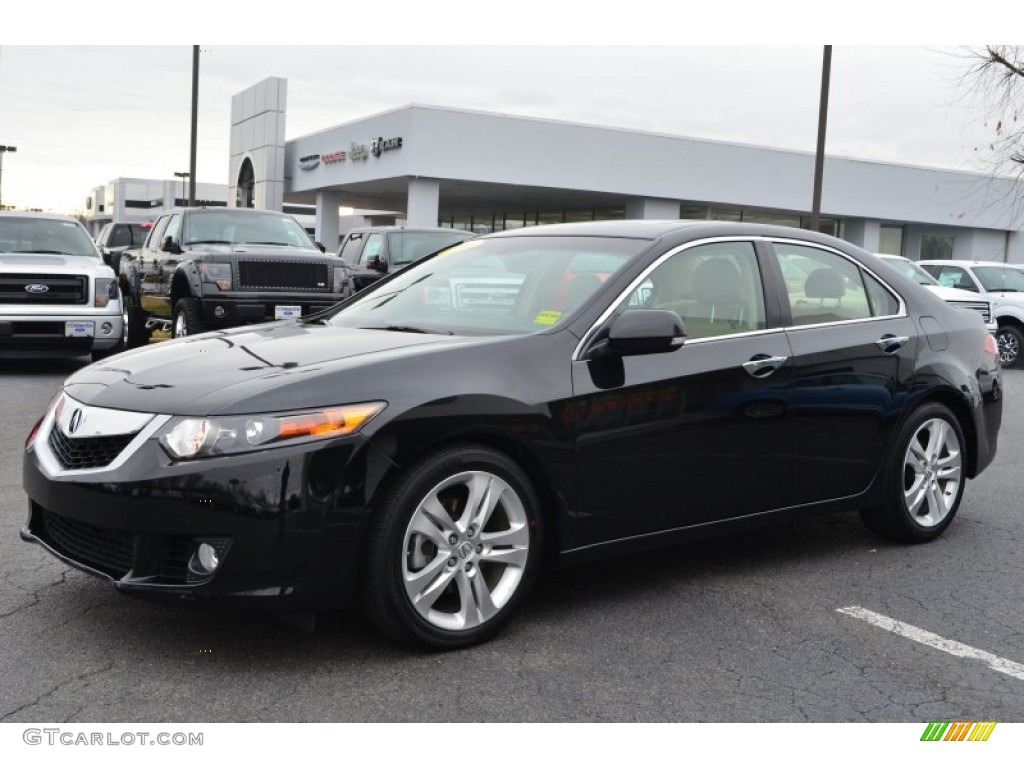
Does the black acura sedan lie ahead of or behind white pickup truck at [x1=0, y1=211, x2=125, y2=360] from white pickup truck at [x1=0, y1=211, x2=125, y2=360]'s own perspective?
ahead

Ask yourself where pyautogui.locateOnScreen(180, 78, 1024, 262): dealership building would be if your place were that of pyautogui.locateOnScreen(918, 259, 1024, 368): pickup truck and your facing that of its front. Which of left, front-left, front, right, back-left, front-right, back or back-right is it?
back

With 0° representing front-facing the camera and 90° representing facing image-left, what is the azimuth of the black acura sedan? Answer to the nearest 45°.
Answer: approximately 45°

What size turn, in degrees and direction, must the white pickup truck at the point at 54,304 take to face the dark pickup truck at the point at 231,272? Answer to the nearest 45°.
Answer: approximately 90° to its left

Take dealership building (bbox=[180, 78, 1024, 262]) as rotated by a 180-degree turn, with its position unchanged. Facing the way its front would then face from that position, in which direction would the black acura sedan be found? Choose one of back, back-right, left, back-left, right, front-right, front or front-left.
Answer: back-right

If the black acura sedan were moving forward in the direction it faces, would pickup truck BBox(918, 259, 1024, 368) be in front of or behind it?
behind

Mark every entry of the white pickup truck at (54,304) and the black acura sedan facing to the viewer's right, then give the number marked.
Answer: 0

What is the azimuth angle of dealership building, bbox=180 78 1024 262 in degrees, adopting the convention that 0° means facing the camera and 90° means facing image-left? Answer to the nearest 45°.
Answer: approximately 45°

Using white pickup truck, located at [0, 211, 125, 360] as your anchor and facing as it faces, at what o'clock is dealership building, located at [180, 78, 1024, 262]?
The dealership building is roughly at 7 o'clock from the white pickup truck.

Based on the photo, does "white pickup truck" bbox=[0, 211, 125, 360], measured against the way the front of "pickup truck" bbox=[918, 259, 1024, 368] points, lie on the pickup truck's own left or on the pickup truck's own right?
on the pickup truck's own right

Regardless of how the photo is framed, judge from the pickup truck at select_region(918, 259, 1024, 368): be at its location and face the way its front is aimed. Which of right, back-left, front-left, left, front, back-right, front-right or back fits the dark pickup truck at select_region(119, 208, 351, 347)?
right

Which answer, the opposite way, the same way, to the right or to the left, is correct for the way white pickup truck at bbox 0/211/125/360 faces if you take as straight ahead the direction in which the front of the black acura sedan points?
to the left

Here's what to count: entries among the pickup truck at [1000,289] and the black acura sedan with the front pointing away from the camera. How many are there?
0
